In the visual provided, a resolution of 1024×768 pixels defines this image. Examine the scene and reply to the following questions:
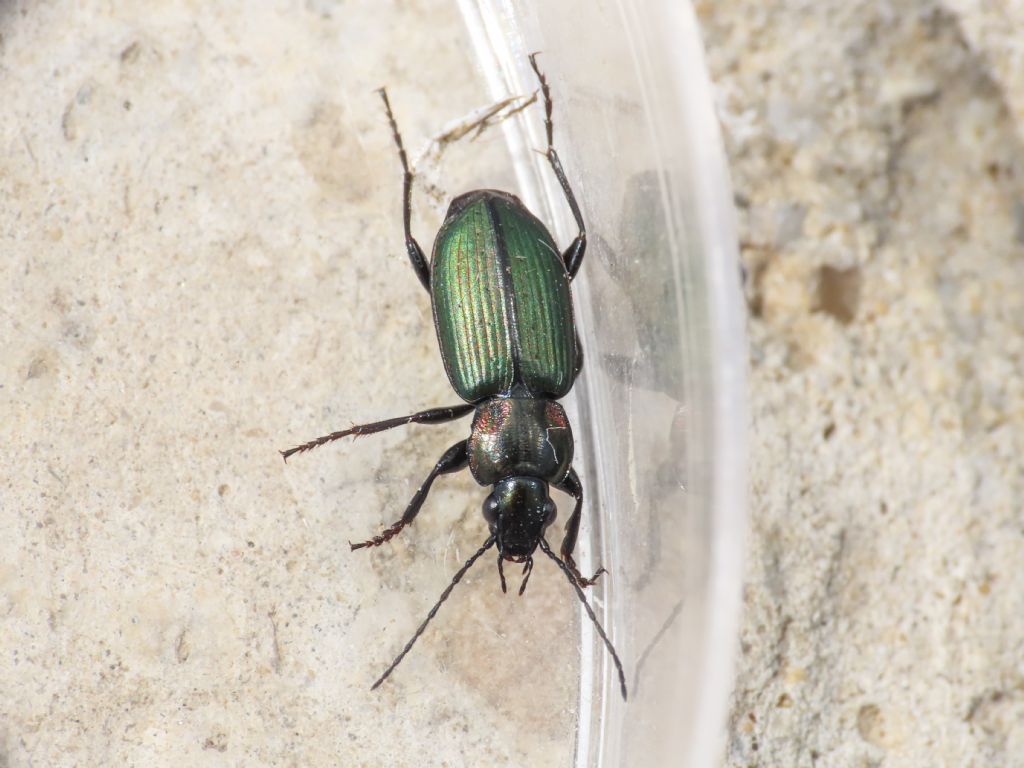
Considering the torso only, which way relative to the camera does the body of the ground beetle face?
toward the camera

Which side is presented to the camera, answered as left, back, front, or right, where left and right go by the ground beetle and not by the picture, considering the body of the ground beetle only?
front
